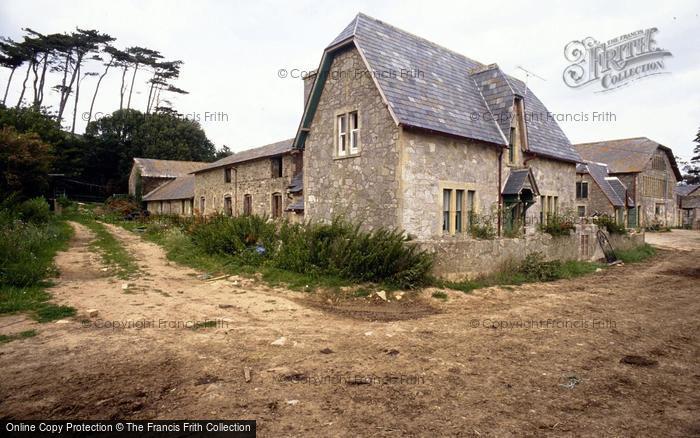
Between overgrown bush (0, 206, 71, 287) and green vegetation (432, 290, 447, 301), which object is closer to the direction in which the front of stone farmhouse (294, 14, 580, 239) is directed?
the green vegetation

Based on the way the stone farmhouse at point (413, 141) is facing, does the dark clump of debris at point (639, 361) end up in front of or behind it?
in front

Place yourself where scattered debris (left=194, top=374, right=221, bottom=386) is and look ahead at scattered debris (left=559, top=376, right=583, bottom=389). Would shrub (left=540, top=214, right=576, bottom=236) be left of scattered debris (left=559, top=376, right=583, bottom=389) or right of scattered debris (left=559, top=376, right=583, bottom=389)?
left

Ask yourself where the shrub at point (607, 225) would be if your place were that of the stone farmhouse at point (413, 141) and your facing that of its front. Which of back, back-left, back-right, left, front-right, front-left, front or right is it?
left

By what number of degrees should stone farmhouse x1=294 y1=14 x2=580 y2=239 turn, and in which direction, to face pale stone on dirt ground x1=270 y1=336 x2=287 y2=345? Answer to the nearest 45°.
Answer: approximately 45° to its right

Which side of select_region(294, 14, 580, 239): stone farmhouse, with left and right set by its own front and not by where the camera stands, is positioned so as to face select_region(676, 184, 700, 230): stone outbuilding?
left

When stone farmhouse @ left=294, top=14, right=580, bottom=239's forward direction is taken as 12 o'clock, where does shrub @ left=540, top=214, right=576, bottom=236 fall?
The shrub is roughly at 10 o'clock from the stone farmhouse.

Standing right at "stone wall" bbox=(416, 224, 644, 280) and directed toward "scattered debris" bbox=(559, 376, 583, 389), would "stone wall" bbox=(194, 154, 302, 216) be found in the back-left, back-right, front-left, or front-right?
back-right

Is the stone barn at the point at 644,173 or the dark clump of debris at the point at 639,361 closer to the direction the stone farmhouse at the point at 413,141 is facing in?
the dark clump of debris

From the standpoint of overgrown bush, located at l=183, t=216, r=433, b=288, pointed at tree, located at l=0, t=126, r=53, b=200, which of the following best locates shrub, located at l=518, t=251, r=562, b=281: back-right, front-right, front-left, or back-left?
back-right
